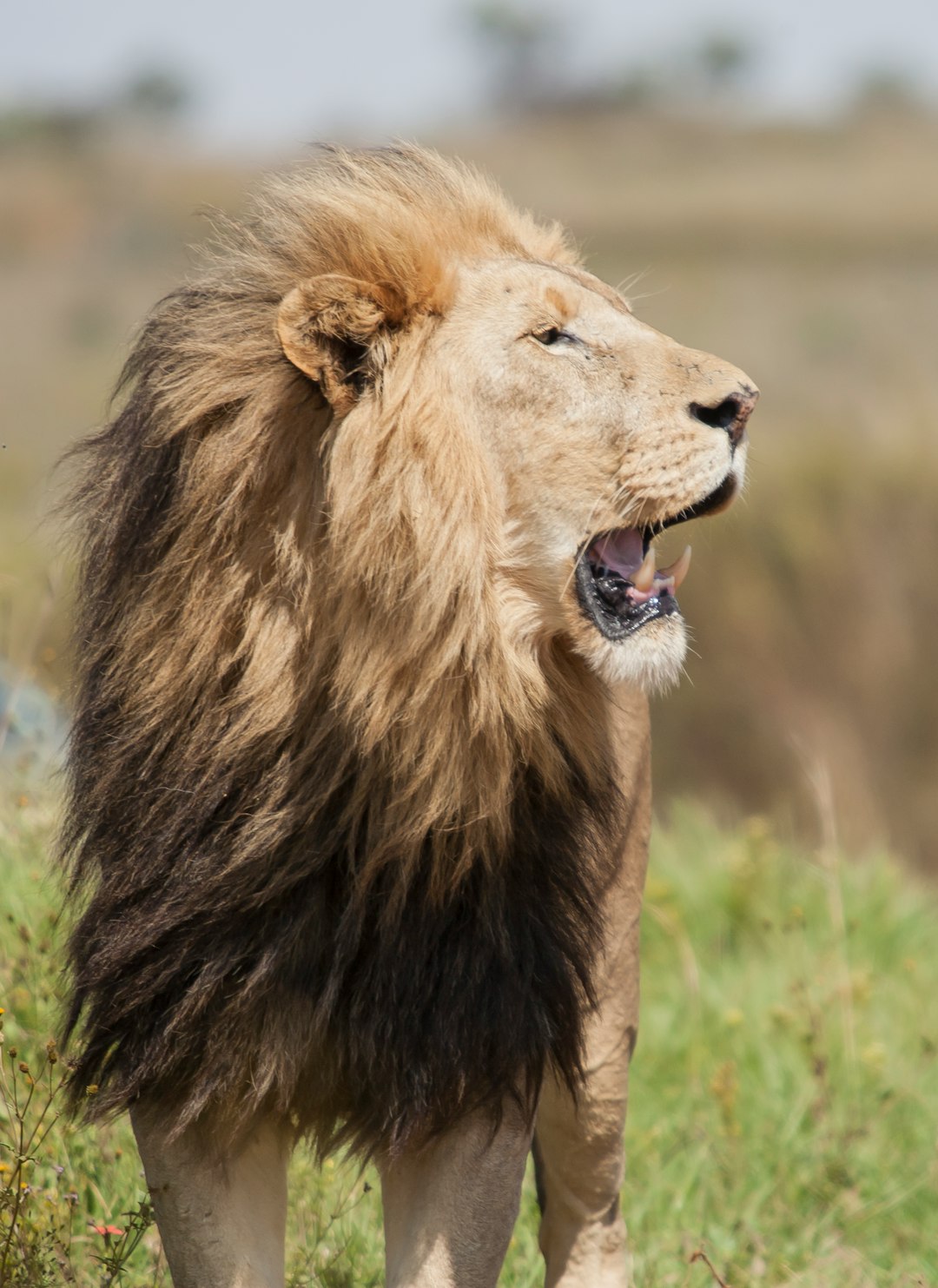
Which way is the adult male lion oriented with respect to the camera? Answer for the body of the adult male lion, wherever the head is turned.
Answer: toward the camera
